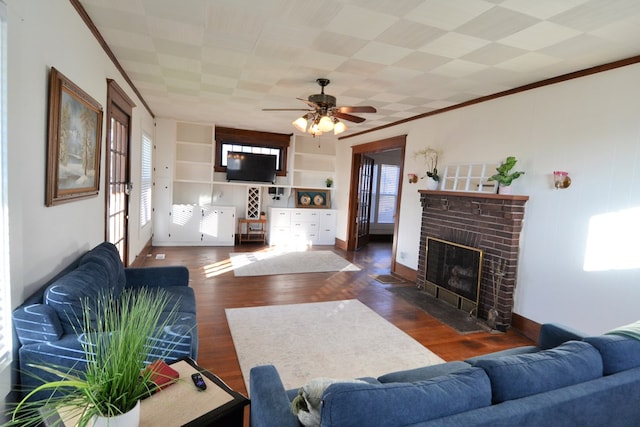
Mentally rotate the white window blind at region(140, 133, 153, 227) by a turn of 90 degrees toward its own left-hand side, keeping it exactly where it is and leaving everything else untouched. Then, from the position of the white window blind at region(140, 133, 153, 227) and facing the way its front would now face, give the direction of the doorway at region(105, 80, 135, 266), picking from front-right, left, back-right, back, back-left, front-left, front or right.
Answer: back

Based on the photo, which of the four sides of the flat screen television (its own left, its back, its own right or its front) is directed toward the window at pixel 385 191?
left

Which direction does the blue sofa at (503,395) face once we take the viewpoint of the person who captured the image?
facing away from the viewer and to the left of the viewer

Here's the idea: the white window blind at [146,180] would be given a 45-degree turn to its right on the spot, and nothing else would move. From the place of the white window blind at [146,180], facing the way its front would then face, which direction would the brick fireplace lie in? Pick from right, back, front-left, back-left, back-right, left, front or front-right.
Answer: front

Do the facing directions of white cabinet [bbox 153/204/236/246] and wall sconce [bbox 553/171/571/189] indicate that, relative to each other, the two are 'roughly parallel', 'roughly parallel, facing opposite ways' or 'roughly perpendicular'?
roughly perpendicular

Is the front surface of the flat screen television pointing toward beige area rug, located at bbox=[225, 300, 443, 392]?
yes

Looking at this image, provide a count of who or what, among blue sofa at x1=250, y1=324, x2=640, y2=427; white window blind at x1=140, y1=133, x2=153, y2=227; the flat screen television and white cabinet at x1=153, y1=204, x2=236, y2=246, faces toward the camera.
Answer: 2

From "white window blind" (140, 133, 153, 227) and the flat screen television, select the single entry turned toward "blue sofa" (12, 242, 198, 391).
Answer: the flat screen television

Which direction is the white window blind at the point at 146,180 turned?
to the viewer's right

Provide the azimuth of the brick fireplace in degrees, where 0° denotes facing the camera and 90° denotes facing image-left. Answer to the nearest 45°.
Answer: approximately 45°

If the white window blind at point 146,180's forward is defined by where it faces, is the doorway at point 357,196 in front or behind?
in front

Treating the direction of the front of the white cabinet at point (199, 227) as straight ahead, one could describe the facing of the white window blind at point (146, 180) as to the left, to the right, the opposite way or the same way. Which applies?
to the left

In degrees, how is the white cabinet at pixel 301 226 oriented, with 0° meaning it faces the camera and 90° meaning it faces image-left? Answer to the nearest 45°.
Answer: approximately 0°
